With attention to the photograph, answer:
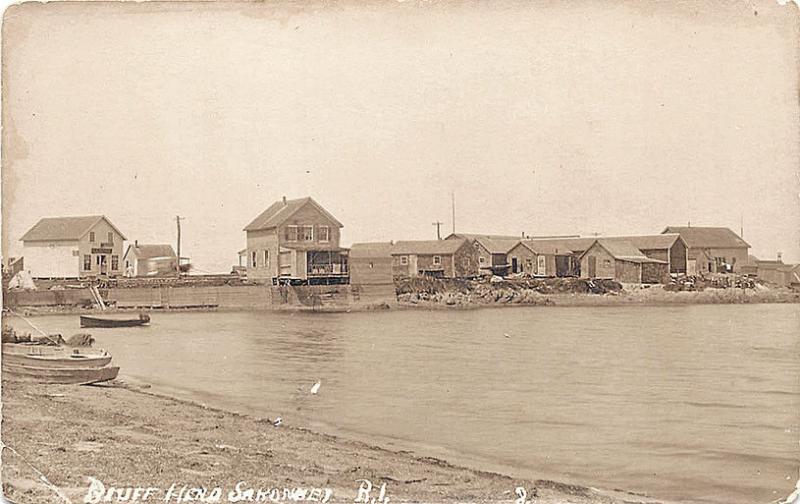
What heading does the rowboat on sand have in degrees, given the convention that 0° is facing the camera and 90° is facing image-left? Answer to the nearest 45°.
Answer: approximately 270°

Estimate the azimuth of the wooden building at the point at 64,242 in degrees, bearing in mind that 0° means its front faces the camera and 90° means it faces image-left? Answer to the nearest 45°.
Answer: approximately 315°
